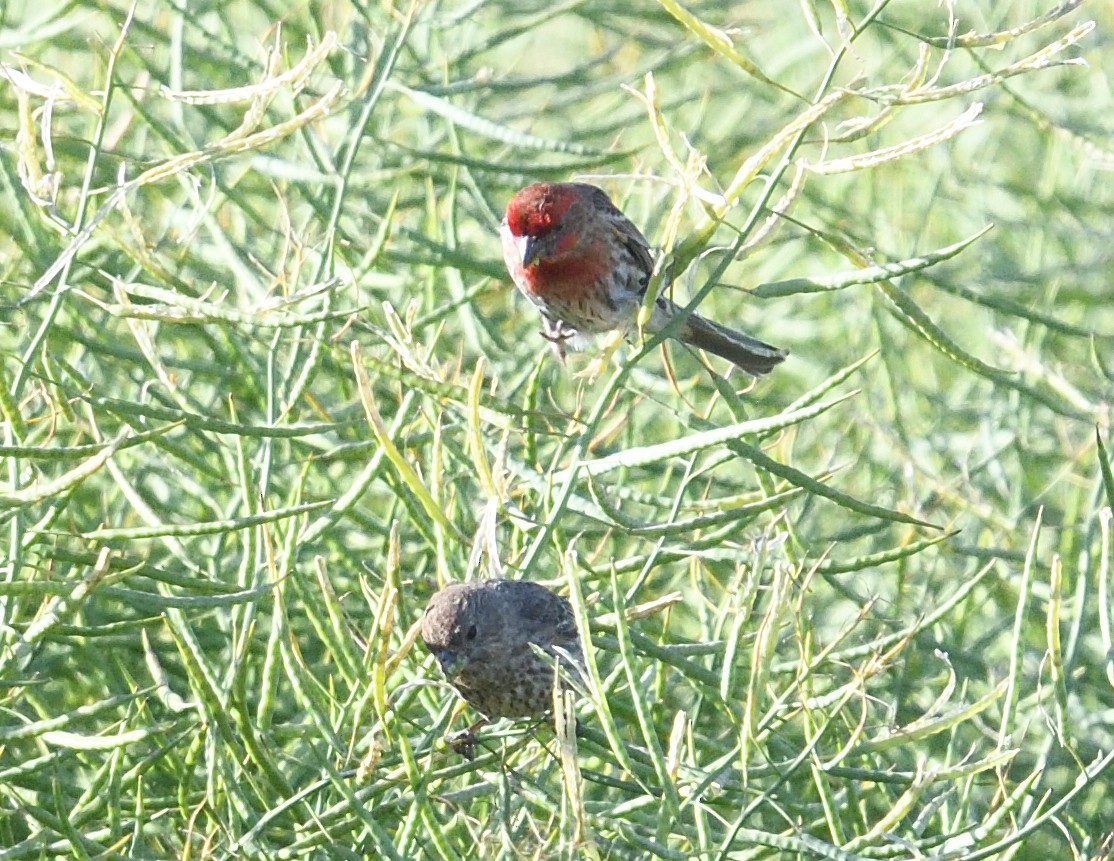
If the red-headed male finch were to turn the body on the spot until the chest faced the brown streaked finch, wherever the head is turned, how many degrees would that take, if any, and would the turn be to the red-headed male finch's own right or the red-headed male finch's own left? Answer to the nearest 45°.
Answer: approximately 45° to the red-headed male finch's own left

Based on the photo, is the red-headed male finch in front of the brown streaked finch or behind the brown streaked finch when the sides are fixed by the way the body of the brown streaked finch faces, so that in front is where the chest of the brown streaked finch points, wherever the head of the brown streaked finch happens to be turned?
behind

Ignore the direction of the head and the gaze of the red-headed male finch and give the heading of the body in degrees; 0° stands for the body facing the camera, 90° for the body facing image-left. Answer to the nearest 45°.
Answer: approximately 45°

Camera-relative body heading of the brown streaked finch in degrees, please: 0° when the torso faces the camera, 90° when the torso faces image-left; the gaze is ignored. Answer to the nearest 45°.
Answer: approximately 45°
